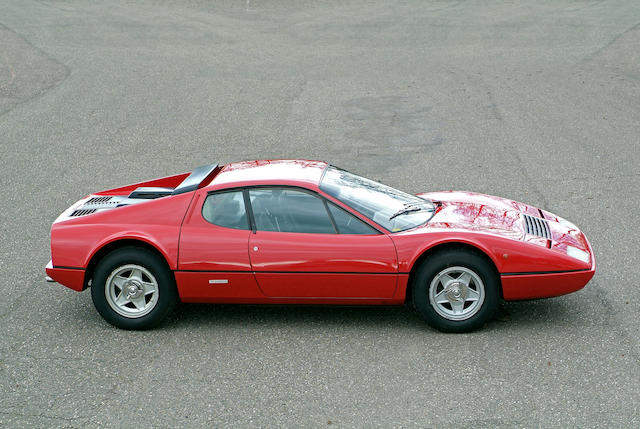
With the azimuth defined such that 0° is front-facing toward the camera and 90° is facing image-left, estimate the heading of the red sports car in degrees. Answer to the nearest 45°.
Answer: approximately 270°
